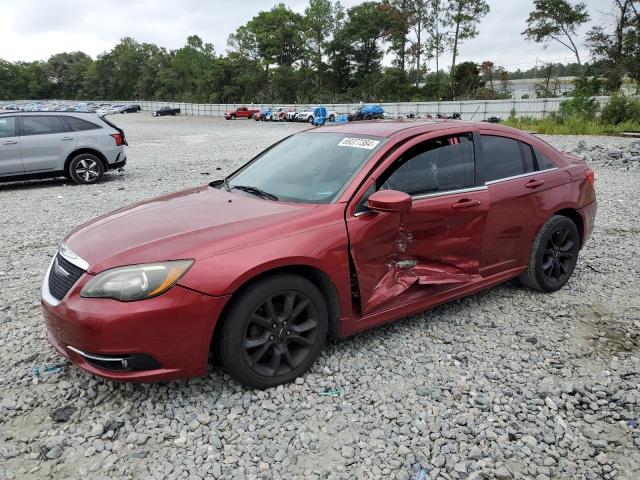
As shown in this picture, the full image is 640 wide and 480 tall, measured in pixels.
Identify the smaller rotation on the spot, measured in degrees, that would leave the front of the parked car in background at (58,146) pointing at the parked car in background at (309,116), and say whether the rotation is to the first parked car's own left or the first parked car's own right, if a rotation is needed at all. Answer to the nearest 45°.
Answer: approximately 135° to the first parked car's own right

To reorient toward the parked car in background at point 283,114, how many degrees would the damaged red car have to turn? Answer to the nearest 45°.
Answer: approximately 135° to its right

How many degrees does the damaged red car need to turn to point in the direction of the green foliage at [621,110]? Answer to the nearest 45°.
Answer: approximately 180°

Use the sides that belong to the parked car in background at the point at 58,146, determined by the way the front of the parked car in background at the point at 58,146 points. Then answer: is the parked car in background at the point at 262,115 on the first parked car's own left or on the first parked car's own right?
on the first parked car's own right

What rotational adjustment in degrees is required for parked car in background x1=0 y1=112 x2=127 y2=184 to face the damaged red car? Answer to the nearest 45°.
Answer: approximately 90° to its left

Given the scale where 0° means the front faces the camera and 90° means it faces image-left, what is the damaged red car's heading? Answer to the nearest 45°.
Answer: approximately 45°

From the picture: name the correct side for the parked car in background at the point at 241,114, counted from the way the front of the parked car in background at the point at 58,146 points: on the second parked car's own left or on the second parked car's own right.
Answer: on the second parked car's own right

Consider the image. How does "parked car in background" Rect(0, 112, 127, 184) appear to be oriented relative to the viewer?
to the viewer's left

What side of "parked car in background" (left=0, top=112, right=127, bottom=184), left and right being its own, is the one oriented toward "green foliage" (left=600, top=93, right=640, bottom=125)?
back
